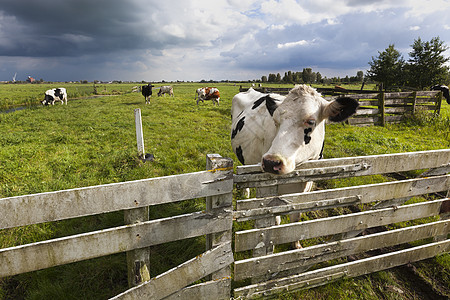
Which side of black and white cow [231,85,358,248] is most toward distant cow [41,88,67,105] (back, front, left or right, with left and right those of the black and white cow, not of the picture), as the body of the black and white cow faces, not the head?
back

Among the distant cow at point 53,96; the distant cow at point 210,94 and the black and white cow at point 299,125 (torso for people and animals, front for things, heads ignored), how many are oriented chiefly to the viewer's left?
2

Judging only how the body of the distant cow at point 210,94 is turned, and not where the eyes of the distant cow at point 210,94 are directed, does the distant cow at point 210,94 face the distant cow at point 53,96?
yes

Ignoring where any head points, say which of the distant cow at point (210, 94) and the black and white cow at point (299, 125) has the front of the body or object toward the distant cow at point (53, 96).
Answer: the distant cow at point (210, 94)

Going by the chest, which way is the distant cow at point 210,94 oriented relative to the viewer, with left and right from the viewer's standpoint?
facing to the left of the viewer

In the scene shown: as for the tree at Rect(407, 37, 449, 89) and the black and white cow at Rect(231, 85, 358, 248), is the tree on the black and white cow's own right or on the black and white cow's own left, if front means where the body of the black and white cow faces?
on the black and white cow's own left

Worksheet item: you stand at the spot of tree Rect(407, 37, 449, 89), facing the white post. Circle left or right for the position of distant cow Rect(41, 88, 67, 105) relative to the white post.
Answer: right

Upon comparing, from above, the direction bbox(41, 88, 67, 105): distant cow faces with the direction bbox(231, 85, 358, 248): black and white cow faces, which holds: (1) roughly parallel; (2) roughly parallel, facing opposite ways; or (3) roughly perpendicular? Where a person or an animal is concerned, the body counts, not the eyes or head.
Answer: roughly perpendicular

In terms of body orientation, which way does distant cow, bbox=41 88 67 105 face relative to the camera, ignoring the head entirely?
to the viewer's left

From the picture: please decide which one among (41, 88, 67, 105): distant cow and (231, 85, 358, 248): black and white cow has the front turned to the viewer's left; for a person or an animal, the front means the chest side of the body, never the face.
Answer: the distant cow

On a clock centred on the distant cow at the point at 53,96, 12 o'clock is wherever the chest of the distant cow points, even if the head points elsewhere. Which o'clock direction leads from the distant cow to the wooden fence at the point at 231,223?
The wooden fence is roughly at 9 o'clock from the distant cow.

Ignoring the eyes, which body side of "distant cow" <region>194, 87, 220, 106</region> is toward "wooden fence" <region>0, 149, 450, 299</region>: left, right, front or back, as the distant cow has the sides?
left

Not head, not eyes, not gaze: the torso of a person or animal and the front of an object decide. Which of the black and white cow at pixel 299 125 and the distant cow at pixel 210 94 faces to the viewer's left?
the distant cow
